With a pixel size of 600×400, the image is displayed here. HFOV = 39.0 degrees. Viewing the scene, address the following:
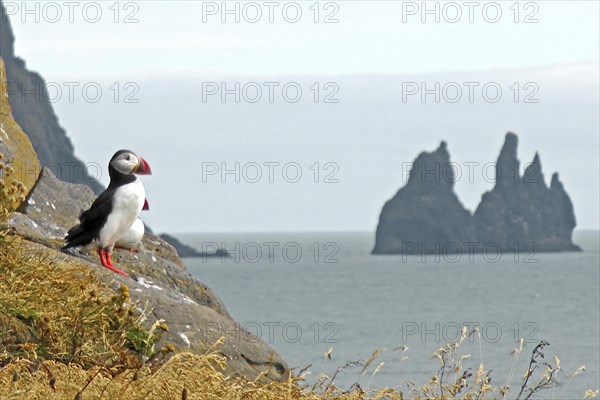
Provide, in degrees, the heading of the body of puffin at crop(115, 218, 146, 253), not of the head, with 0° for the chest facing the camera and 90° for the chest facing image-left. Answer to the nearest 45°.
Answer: approximately 270°
